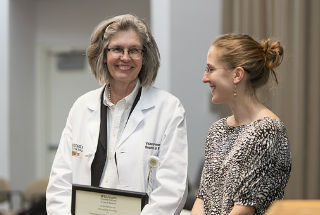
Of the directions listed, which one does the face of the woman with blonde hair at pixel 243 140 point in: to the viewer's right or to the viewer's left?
to the viewer's left

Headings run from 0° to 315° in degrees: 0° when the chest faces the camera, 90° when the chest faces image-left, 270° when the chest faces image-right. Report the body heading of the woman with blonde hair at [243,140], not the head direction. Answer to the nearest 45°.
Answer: approximately 45°

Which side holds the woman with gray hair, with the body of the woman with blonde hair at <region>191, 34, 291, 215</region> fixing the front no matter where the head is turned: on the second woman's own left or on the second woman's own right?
on the second woman's own right

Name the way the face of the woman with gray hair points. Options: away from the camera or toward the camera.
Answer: toward the camera
